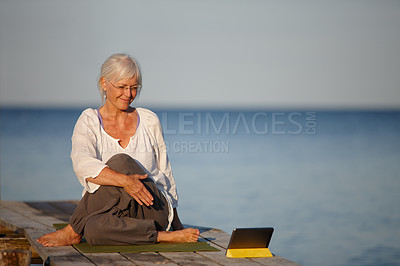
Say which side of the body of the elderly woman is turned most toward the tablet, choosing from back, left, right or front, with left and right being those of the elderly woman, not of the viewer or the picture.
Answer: left

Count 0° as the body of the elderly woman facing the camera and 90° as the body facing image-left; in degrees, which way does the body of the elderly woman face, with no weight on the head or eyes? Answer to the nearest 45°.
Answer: approximately 0°

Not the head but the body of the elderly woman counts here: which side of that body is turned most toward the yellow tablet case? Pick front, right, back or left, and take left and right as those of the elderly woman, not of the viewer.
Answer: left

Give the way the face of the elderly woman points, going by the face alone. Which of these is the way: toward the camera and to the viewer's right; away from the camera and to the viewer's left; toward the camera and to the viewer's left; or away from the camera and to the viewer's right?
toward the camera and to the viewer's right
